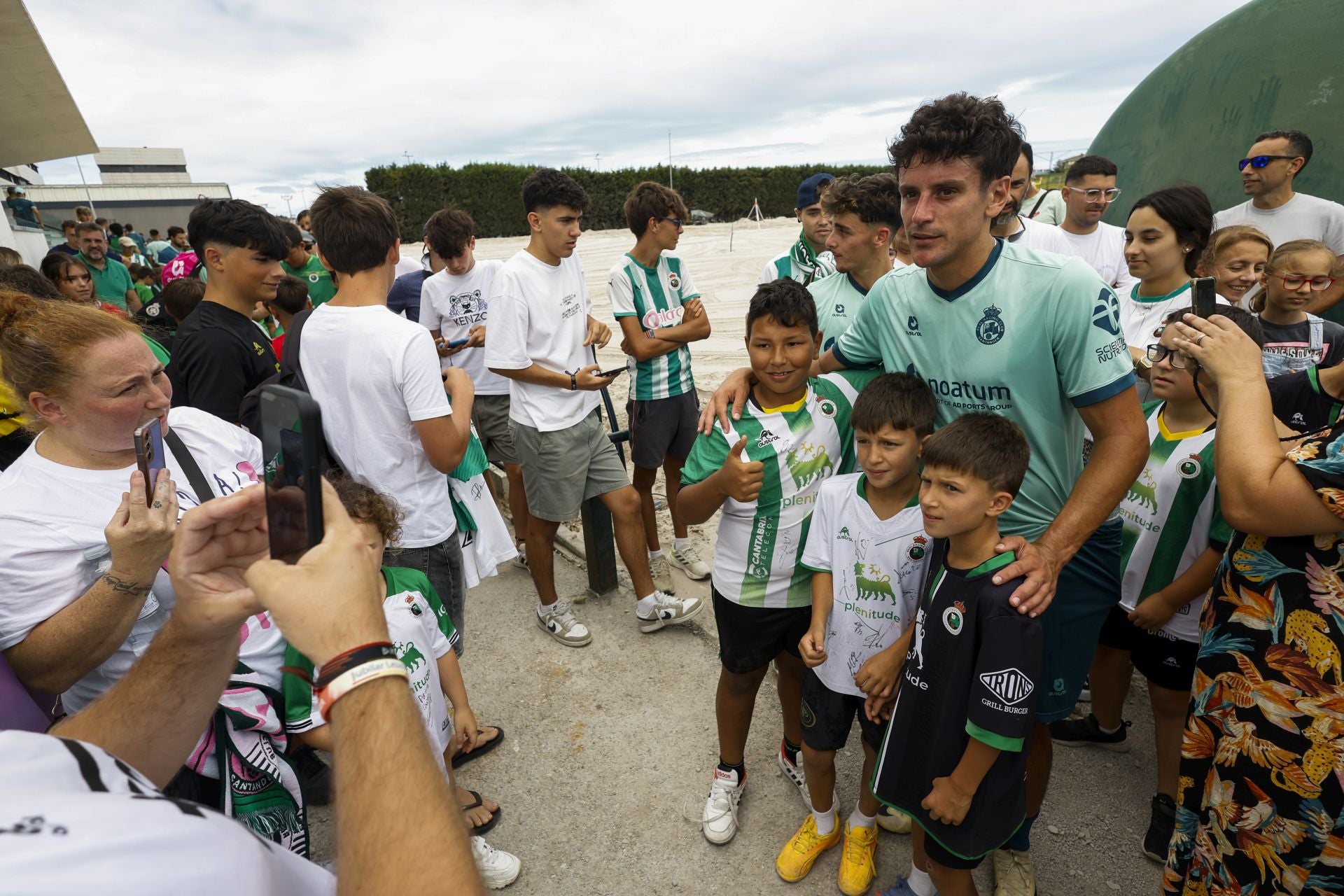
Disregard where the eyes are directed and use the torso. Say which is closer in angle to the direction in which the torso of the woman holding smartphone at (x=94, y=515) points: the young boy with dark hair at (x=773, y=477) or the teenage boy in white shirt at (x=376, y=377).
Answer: the young boy with dark hair

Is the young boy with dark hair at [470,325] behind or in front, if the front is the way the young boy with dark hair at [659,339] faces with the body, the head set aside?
behind

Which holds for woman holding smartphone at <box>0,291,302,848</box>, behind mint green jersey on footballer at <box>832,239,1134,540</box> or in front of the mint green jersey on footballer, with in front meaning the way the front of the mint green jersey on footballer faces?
in front

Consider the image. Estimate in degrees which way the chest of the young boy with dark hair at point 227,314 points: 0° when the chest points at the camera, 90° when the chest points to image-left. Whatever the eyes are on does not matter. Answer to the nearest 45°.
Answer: approximately 270°

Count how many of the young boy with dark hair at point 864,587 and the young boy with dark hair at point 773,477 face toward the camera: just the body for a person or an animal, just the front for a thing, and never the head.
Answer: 2

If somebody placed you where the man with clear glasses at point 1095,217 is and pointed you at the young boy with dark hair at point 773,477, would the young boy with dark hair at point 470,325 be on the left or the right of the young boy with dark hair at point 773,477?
right

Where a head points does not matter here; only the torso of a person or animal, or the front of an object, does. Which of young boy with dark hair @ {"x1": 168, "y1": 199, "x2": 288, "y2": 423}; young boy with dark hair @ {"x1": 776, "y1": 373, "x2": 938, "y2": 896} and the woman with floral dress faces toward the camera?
young boy with dark hair @ {"x1": 776, "y1": 373, "x2": 938, "y2": 896}

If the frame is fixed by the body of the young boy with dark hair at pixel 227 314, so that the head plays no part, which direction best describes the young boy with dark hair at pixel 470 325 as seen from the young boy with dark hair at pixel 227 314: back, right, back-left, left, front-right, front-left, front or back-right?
front-left

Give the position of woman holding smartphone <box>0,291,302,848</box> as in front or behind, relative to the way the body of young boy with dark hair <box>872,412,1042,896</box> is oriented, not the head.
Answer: in front

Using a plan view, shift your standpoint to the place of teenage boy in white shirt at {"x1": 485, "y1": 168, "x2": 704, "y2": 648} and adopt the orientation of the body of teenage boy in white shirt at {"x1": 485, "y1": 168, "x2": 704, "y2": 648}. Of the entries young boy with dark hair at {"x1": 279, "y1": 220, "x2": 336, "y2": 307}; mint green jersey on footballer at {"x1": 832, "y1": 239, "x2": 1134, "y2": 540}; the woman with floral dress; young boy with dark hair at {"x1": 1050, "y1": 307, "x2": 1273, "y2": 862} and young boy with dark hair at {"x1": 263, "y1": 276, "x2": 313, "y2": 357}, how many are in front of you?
3

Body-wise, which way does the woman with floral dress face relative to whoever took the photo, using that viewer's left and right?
facing to the left of the viewer
